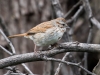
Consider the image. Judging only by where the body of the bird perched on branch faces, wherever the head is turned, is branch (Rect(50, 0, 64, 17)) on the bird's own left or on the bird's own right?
on the bird's own left
